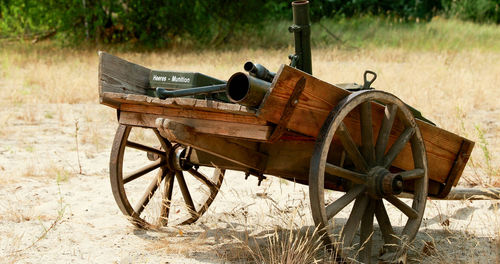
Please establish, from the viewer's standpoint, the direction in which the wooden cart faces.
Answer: facing away from the viewer and to the right of the viewer
